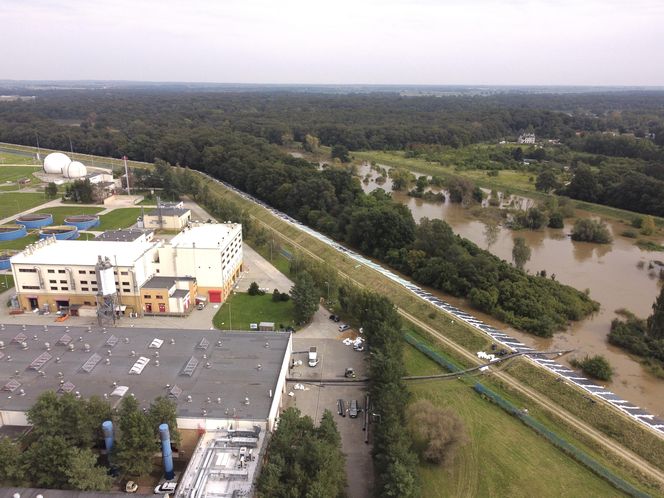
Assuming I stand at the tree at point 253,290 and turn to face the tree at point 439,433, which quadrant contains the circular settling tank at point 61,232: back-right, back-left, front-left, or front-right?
back-right

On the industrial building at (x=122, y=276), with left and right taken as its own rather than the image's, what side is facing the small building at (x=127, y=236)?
back

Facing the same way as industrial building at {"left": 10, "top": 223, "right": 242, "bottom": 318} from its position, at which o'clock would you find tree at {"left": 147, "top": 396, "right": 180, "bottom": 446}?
The tree is roughly at 12 o'clock from the industrial building.

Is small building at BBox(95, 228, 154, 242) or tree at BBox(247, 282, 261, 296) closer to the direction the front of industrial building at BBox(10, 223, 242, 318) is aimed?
the tree

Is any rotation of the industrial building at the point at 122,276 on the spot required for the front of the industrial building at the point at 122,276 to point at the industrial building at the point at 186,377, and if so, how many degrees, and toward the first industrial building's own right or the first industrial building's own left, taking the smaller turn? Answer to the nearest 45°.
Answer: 0° — it already faces it

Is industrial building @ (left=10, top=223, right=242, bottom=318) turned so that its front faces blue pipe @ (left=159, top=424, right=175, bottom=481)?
yes

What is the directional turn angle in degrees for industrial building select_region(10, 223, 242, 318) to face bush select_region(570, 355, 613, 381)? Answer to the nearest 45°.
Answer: approximately 45° to its left

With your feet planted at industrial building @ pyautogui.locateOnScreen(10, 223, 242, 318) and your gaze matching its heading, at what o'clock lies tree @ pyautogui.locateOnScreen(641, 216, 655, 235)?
The tree is roughly at 9 o'clock from the industrial building.

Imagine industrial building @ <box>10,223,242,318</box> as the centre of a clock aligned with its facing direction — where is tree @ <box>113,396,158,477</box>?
The tree is roughly at 12 o'clock from the industrial building.

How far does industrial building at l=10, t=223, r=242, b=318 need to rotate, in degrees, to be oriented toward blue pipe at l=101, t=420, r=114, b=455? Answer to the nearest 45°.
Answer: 0° — it already faces it

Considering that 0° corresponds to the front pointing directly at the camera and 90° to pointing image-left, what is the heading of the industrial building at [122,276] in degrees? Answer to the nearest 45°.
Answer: approximately 0°

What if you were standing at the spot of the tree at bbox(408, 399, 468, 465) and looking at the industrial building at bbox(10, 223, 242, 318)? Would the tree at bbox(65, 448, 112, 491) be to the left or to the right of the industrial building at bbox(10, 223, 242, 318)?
left
